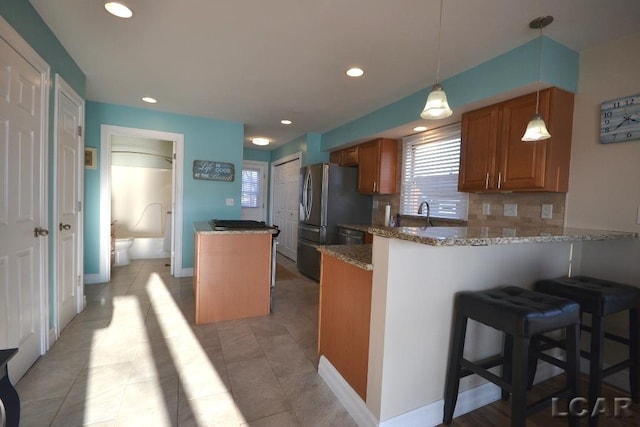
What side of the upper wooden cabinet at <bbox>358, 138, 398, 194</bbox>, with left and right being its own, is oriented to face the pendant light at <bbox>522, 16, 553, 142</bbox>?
left

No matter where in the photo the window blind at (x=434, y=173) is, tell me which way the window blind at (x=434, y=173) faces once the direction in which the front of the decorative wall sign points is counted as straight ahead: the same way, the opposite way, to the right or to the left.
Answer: to the right

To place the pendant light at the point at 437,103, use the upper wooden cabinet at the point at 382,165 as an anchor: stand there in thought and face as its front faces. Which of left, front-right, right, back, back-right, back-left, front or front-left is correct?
front-left

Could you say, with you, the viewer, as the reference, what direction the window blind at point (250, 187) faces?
facing the viewer

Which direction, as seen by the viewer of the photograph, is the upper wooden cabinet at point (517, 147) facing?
facing the viewer and to the left of the viewer

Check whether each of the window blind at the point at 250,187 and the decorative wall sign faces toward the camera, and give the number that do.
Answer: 2

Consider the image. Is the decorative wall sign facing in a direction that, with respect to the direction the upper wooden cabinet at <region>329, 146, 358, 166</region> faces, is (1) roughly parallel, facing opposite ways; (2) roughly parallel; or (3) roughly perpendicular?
roughly perpendicular

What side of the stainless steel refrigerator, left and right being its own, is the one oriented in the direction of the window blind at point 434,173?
left

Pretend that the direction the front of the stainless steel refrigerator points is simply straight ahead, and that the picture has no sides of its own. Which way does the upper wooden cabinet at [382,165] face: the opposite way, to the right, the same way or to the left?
the same way

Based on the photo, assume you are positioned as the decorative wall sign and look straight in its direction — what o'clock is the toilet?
The toilet is roughly at 4 o'clock from the decorative wall sign.

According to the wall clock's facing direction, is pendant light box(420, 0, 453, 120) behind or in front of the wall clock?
in front

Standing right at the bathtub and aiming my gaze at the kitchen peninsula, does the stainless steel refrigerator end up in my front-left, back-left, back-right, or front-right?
front-left

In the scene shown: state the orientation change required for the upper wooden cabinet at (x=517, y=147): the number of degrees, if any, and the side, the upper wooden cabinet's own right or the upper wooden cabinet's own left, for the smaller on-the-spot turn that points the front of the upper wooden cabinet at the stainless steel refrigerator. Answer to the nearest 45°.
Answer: approximately 45° to the upper wooden cabinet's own right

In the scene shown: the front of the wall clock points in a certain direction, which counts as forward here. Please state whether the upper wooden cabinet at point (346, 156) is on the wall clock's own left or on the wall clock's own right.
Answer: on the wall clock's own right

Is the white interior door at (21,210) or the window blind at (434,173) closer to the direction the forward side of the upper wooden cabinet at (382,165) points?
the white interior door
